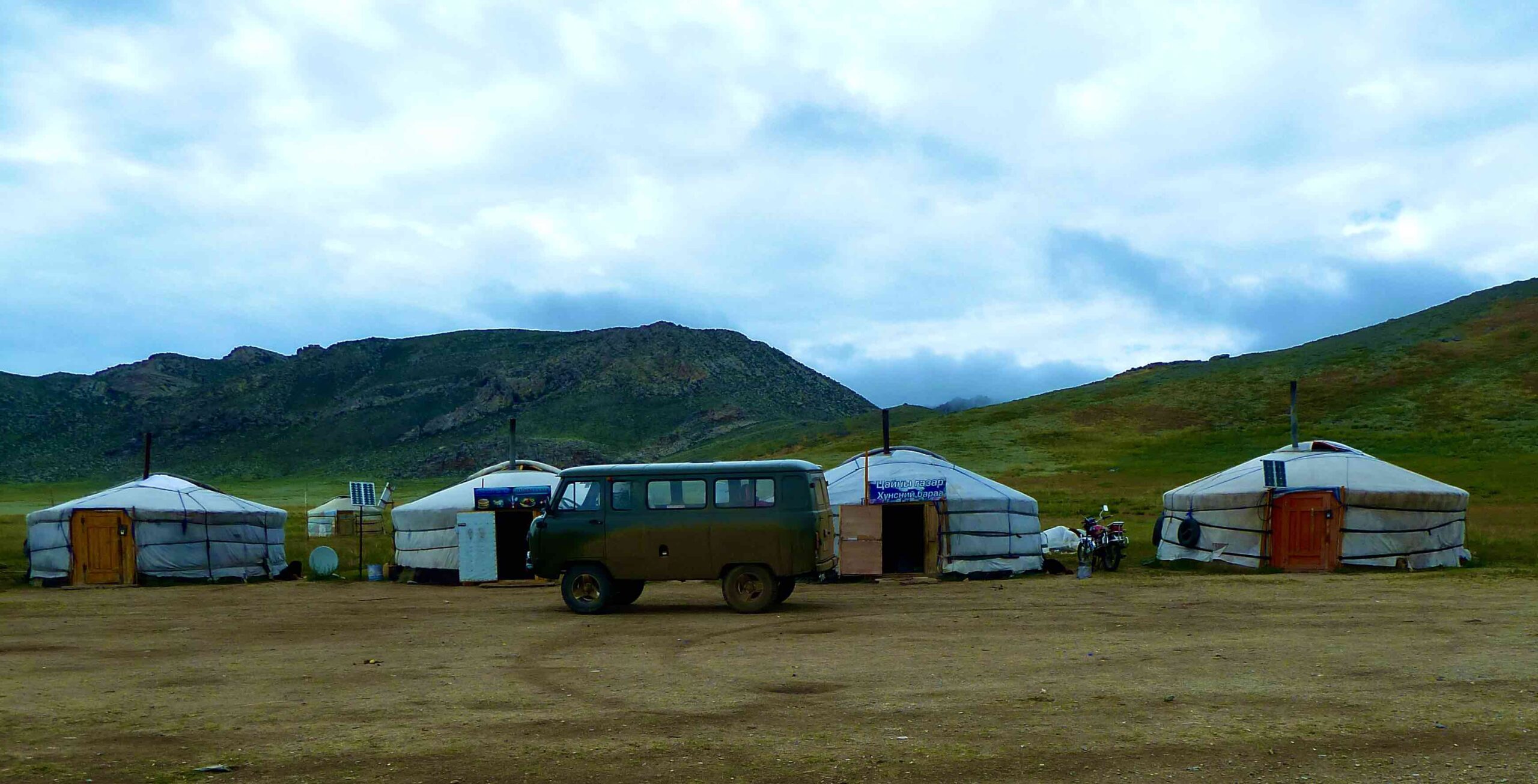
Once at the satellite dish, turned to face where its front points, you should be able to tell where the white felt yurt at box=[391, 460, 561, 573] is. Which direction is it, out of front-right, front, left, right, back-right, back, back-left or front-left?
front-left

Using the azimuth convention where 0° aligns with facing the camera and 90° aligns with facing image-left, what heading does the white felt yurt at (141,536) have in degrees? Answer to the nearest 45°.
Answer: approximately 45°

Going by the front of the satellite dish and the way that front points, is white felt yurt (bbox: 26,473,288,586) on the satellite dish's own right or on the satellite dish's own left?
on the satellite dish's own right

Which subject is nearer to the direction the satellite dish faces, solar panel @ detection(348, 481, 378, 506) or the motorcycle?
the motorcycle
